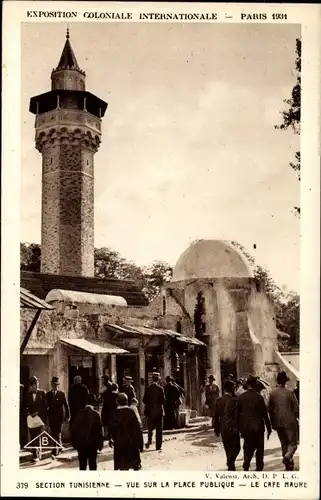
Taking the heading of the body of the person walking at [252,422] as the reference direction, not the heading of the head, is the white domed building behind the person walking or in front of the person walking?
in front

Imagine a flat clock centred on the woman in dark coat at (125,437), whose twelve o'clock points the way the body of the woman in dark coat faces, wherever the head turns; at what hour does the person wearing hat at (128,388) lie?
The person wearing hat is roughly at 12 o'clock from the woman in dark coat.

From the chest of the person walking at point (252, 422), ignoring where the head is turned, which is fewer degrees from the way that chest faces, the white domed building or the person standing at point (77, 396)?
the white domed building

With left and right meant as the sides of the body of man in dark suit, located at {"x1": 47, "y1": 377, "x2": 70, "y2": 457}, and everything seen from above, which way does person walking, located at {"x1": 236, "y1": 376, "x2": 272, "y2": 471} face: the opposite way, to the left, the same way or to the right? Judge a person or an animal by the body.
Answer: the opposite way

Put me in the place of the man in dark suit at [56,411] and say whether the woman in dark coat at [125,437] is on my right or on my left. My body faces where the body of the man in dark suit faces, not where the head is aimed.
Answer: on my left

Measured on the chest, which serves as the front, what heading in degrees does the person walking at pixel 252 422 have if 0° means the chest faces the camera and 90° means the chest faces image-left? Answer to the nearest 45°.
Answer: approximately 180°
